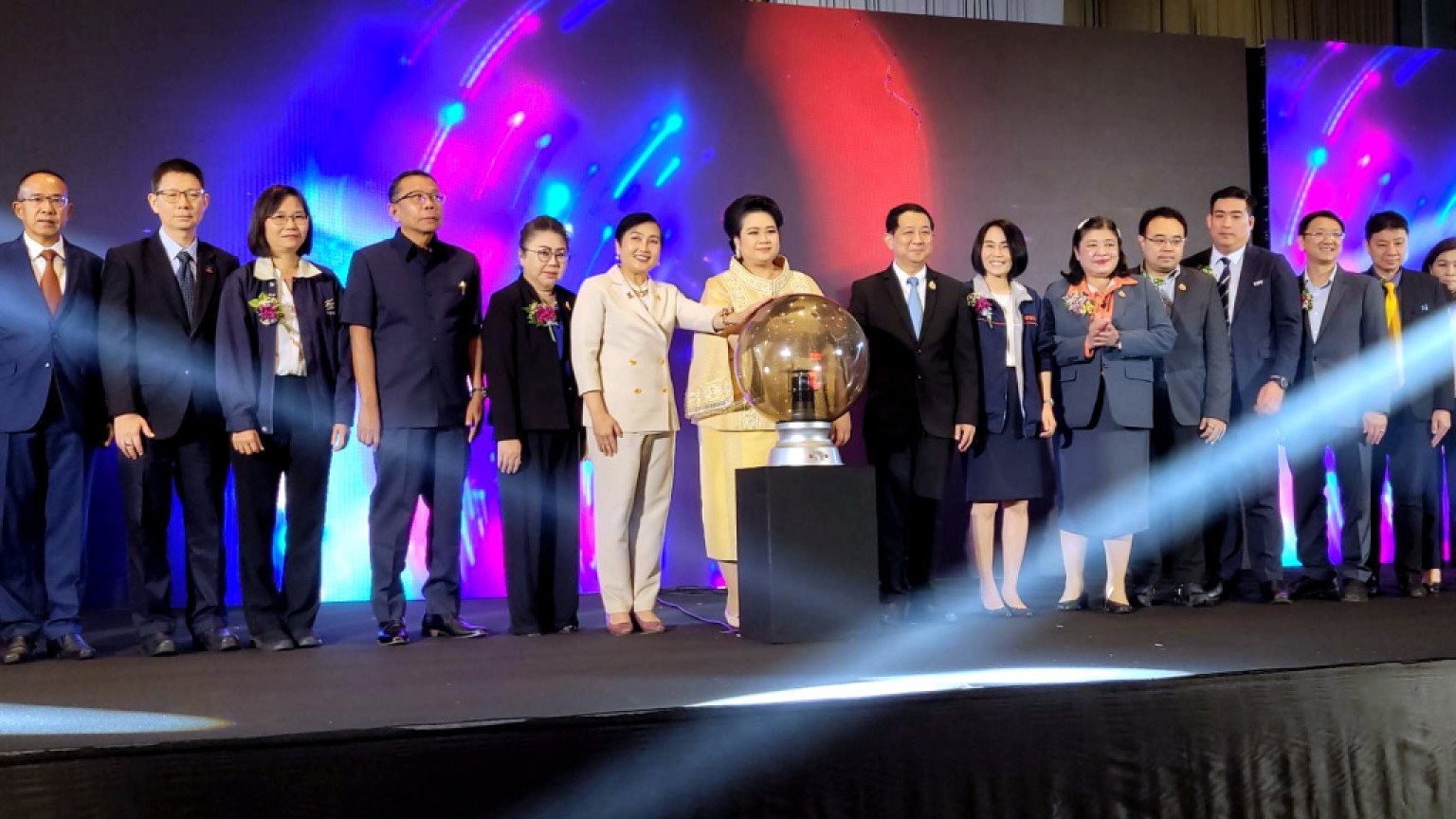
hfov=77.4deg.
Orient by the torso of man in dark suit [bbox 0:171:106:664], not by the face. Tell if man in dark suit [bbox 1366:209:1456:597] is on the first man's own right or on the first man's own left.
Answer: on the first man's own left

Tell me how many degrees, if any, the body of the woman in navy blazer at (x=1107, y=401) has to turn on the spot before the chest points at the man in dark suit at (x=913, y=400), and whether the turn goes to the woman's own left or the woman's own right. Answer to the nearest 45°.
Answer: approximately 45° to the woman's own right

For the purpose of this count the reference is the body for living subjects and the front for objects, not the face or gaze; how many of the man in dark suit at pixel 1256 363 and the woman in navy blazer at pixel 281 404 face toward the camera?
2

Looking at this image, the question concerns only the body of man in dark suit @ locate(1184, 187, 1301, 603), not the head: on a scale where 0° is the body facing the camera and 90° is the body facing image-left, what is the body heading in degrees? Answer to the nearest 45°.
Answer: approximately 0°

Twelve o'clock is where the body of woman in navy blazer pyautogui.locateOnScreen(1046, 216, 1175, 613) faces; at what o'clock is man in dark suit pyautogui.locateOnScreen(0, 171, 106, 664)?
The man in dark suit is roughly at 2 o'clock from the woman in navy blazer.

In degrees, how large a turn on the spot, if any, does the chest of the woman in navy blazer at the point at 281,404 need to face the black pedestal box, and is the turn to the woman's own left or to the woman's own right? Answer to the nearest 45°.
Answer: approximately 45° to the woman's own left

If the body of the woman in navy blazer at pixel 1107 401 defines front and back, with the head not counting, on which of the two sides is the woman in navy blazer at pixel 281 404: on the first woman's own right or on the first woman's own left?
on the first woman's own right
